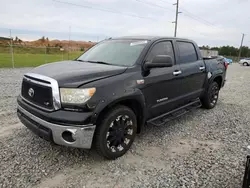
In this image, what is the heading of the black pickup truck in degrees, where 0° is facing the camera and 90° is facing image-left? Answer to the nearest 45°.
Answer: approximately 45°
